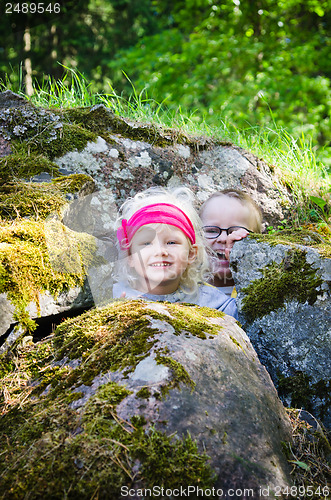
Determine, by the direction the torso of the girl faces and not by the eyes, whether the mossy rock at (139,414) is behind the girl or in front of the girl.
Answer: in front

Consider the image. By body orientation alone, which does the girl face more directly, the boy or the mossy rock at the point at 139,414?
the mossy rock

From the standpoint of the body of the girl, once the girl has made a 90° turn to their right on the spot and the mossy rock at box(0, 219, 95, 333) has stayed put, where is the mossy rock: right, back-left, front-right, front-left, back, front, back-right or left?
front-left

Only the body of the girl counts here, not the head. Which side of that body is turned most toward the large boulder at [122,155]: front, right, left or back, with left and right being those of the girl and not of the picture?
back

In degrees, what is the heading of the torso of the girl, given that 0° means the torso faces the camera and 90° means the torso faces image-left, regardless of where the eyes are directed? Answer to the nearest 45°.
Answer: approximately 0°

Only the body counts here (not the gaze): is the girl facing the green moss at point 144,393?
yes
